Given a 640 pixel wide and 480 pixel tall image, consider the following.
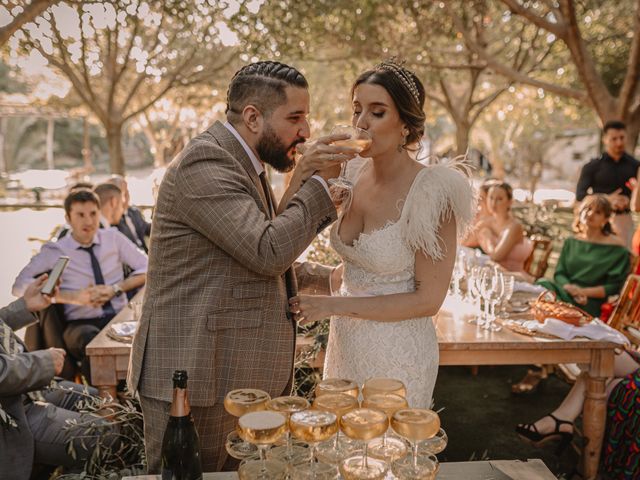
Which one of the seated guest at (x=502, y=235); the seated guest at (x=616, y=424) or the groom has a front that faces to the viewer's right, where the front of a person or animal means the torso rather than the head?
the groom

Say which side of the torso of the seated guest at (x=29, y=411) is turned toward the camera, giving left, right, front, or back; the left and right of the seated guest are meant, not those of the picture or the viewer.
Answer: right

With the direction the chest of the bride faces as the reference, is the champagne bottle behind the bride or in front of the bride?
in front

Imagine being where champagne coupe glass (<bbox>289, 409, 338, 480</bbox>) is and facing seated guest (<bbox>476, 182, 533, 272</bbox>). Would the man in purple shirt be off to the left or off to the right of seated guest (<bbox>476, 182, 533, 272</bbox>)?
left

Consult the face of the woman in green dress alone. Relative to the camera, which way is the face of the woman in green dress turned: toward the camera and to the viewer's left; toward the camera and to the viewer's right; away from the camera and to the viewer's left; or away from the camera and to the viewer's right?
toward the camera and to the viewer's left

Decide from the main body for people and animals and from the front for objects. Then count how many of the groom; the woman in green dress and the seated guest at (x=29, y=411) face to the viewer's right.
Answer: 2

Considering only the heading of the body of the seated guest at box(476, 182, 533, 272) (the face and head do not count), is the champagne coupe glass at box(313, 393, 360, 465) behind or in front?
in front

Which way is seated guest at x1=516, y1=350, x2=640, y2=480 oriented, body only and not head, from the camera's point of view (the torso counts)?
to the viewer's left

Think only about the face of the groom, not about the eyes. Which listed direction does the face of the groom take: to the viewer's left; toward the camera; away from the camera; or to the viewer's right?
to the viewer's right

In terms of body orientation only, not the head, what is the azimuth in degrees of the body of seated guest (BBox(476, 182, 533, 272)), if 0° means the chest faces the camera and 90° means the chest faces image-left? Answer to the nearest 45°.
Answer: approximately 45°

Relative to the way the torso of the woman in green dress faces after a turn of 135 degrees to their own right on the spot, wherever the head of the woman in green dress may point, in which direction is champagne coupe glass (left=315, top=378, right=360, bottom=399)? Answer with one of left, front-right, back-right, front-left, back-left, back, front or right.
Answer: back

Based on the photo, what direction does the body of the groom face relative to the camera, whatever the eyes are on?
to the viewer's right

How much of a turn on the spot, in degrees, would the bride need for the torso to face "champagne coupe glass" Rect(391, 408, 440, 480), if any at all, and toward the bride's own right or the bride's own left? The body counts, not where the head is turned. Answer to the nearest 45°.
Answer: approximately 45° to the bride's own left

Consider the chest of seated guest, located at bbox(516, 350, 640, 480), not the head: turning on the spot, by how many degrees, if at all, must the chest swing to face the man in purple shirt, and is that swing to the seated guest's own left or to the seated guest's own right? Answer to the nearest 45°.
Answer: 0° — they already face them
